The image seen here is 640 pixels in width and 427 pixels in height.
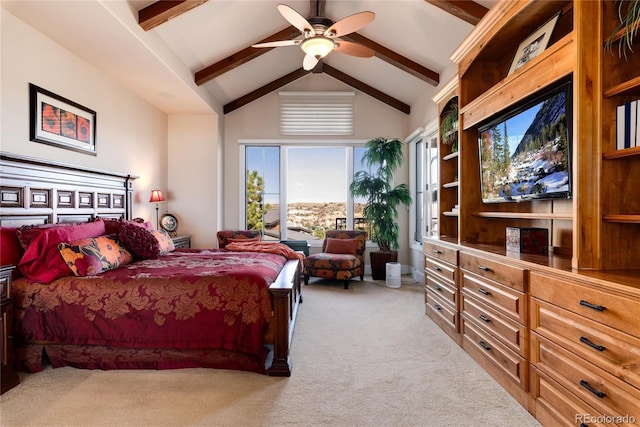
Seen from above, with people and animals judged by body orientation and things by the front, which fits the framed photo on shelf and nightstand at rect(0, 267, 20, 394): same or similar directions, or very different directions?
very different directions

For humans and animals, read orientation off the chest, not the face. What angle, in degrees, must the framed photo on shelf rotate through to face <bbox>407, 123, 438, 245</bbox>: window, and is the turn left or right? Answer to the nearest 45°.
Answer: approximately 90° to its right

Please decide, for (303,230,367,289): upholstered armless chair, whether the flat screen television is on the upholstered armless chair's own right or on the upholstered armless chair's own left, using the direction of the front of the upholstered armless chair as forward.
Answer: on the upholstered armless chair's own left

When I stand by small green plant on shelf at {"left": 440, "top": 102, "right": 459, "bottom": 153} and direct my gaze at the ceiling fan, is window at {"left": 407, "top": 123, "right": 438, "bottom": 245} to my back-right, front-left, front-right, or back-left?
back-right

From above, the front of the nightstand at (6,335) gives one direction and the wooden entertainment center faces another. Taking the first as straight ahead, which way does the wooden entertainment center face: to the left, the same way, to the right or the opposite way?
the opposite way

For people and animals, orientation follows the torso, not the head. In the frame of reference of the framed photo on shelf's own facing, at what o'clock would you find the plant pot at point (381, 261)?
The plant pot is roughly at 3 o'clock from the framed photo on shelf.

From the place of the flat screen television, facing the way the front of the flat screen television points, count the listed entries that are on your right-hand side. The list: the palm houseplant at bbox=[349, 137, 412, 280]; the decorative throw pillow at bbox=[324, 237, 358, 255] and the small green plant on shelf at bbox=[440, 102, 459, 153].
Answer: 3
